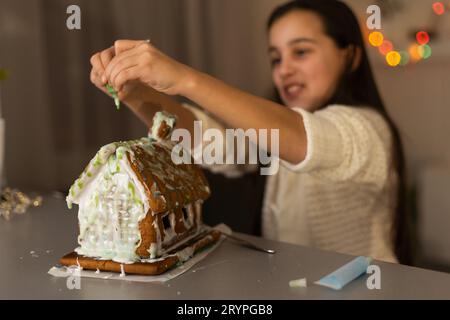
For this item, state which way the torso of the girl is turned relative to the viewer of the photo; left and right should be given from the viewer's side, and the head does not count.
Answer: facing the viewer and to the left of the viewer

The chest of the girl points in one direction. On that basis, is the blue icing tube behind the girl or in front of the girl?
in front

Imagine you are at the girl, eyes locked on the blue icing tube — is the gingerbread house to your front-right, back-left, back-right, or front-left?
front-right

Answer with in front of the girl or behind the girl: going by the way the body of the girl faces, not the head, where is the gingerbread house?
in front

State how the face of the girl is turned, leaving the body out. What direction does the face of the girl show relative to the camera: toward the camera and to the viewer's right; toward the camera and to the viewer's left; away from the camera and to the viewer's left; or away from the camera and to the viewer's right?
toward the camera and to the viewer's left
